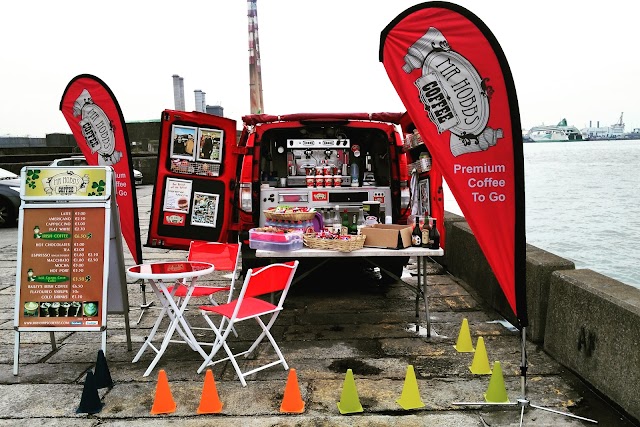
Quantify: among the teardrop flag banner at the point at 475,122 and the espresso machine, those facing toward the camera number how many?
2

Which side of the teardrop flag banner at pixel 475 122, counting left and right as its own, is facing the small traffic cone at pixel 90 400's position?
right

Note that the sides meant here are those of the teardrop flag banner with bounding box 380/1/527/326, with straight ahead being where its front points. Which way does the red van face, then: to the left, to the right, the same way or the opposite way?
the opposite way

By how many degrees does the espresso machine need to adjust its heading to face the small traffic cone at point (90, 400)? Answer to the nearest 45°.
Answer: approximately 45° to its right

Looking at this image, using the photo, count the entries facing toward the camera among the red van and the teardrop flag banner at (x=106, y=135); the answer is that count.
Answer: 1

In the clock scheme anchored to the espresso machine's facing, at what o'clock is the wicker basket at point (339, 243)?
The wicker basket is roughly at 12 o'clock from the espresso machine.

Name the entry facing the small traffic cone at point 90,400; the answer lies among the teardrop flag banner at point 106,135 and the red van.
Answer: the teardrop flag banner

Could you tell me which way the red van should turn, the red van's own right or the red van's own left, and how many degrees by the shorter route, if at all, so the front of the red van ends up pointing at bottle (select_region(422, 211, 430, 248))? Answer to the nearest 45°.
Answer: approximately 135° to the red van's own right

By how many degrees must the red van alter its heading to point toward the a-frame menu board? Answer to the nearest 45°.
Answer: approximately 135° to its left

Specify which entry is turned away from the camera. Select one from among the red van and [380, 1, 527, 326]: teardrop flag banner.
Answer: the red van

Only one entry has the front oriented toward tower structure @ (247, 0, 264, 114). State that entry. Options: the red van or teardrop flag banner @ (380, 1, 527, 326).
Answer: the red van

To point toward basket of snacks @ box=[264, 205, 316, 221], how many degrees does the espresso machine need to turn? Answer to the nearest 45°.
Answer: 0° — it already faces it

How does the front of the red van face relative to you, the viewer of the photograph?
facing away from the viewer

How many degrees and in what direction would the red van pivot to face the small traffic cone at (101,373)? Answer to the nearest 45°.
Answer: approximately 180°
